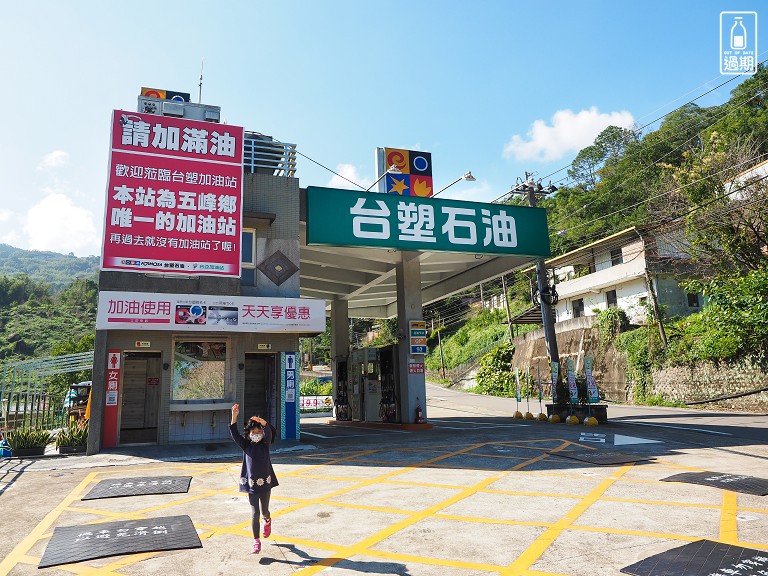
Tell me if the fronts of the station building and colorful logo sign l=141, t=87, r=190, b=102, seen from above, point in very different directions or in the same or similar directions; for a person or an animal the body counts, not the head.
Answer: same or similar directions

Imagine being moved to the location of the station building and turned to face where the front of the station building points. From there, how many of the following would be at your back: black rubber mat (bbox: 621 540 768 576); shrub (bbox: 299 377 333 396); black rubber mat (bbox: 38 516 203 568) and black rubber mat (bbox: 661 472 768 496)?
1

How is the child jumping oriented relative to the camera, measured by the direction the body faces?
toward the camera

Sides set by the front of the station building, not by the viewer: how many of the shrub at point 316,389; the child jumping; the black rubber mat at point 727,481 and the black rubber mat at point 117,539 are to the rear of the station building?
1

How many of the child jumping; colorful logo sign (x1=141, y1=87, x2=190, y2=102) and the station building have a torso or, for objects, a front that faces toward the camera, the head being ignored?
3

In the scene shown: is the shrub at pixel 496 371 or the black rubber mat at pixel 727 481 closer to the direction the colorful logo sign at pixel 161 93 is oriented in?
the black rubber mat

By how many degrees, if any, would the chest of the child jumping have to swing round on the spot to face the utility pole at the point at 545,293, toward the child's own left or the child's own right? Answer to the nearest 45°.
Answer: approximately 135° to the child's own left

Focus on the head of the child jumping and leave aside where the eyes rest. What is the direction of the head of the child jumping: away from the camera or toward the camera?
toward the camera

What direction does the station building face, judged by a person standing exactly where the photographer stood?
facing the viewer

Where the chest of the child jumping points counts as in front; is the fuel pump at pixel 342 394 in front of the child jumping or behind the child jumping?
behind

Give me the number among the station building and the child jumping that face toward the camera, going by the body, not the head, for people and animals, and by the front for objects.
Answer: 2

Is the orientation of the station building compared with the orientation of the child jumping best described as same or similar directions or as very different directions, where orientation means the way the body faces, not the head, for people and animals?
same or similar directions

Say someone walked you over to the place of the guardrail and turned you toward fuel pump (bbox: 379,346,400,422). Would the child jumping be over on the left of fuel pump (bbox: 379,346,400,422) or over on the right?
right
